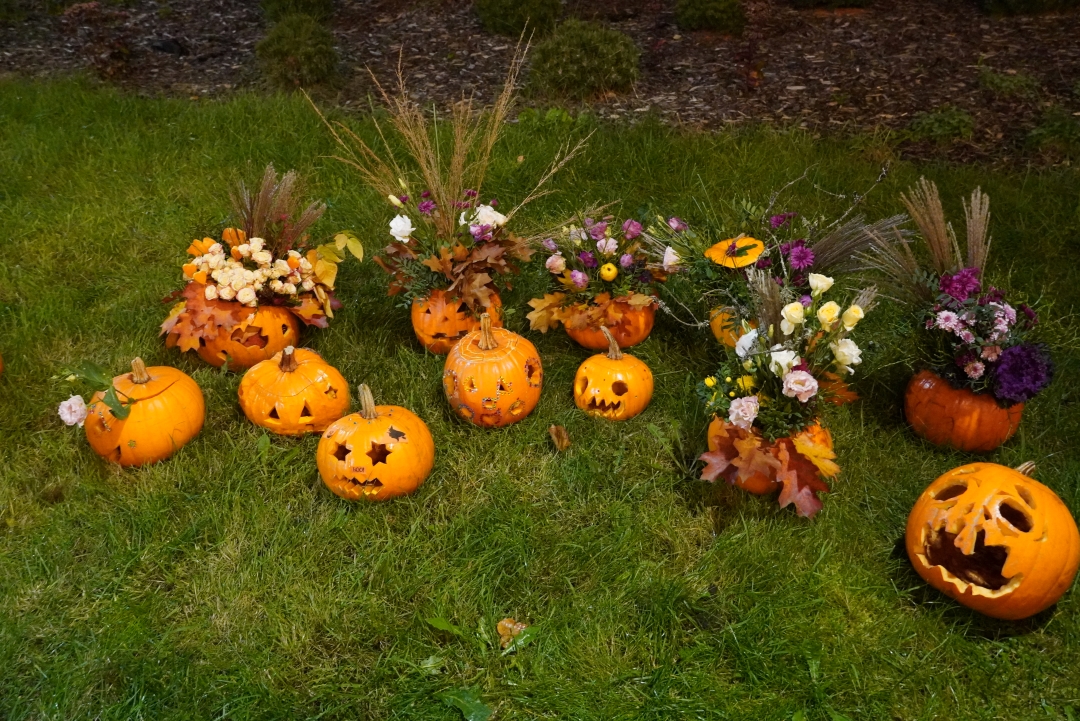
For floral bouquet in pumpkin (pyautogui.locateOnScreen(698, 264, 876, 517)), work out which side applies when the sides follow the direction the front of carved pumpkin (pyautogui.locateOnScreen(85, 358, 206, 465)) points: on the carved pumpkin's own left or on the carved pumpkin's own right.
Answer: on the carved pumpkin's own left

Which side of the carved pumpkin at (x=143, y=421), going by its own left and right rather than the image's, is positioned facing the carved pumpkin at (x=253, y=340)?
back

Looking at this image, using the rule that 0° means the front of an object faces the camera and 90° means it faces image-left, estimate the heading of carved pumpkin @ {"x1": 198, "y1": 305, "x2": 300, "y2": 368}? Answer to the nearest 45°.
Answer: approximately 0°

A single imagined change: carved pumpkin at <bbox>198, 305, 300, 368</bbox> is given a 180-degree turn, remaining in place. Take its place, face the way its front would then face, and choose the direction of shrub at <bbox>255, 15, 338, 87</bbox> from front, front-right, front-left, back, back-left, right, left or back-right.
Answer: front

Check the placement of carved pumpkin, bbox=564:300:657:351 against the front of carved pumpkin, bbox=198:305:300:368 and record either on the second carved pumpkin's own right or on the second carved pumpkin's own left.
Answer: on the second carved pumpkin's own left

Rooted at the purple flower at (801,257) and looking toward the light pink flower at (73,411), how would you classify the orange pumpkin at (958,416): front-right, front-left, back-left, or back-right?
back-left

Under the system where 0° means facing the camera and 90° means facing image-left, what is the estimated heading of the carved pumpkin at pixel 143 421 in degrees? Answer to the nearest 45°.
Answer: approximately 45°

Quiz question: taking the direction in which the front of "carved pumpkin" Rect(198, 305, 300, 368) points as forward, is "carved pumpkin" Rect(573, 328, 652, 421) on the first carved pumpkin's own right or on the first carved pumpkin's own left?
on the first carved pumpkin's own left

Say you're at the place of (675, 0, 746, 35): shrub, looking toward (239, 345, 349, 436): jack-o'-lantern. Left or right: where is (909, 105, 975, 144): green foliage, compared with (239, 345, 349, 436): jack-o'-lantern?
left

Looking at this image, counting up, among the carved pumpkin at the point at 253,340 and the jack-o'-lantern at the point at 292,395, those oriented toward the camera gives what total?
2

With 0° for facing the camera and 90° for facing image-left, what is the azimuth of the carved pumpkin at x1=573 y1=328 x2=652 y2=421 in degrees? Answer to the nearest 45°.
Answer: approximately 45°
